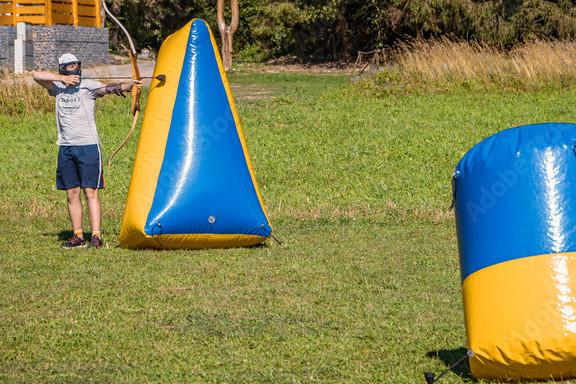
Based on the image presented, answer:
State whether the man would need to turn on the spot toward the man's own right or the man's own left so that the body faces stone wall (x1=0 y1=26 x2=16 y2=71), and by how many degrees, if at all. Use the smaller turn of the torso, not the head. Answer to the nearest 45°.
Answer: approximately 180°

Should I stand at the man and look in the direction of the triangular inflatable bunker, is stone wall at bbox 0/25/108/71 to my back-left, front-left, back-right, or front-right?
back-left

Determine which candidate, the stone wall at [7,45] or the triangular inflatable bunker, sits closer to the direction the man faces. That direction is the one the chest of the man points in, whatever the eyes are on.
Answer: the triangular inflatable bunker

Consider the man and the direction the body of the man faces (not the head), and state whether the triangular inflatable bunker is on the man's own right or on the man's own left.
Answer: on the man's own left

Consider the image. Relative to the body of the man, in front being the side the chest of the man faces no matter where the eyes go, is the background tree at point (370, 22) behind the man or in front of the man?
behind

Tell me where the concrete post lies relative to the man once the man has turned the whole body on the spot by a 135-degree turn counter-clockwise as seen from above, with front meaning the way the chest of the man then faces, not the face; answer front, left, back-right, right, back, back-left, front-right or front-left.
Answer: front-left

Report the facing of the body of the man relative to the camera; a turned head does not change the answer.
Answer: toward the camera

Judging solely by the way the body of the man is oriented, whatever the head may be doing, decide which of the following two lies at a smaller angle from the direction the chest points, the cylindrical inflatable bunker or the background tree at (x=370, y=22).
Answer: the cylindrical inflatable bunker

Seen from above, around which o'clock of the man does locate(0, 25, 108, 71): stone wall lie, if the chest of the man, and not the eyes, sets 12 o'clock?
The stone wall is roughly at 6 o'clock from the man.
